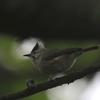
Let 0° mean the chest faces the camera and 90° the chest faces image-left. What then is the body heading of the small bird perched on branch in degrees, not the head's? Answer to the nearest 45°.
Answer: approximately 90°
